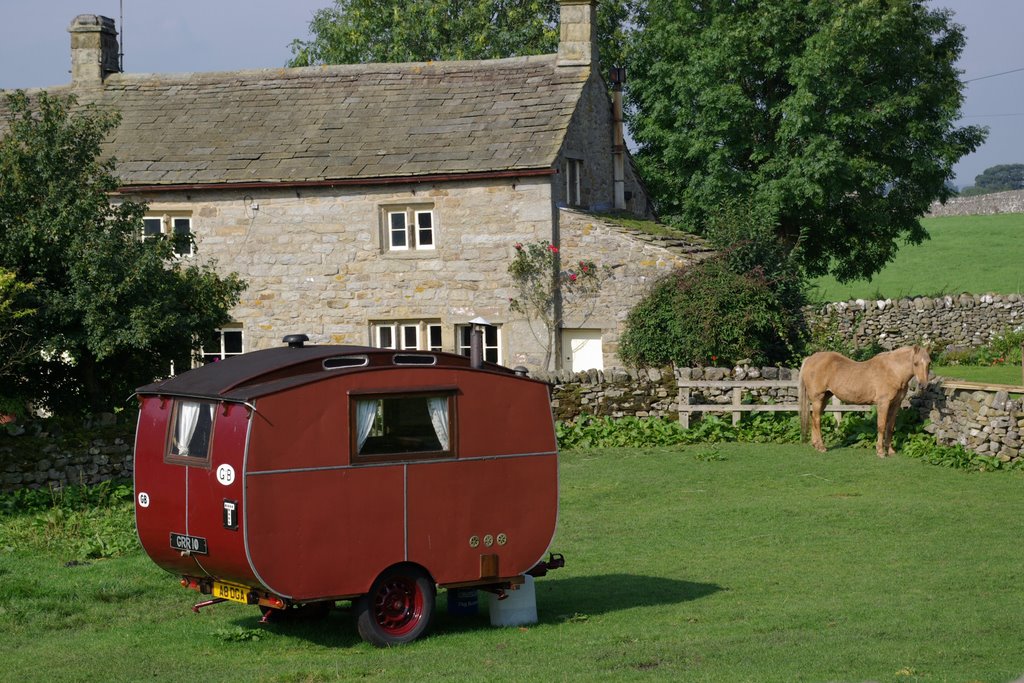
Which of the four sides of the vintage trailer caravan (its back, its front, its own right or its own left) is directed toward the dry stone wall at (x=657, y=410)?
front

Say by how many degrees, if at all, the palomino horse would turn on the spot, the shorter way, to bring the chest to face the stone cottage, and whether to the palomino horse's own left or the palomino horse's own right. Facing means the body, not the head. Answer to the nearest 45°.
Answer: approximately 135° to the palomino horse's own left

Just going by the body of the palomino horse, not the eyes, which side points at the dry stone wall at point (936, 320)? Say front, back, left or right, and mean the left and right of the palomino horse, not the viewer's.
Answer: left

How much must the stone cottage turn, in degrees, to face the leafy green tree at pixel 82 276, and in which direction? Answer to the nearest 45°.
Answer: approximately 45° to its right

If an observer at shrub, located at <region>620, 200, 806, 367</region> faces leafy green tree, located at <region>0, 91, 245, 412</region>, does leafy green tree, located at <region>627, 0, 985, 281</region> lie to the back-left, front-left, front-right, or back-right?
back-right

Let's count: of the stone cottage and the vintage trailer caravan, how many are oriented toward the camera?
1

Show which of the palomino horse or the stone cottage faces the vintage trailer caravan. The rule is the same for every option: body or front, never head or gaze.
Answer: the stone cottage

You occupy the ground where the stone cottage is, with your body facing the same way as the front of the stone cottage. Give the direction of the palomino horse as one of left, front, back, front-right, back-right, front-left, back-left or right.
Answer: front-left

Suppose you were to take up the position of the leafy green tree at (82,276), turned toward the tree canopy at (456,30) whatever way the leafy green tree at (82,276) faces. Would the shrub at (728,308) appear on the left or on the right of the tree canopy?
right

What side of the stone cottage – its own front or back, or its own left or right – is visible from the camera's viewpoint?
front

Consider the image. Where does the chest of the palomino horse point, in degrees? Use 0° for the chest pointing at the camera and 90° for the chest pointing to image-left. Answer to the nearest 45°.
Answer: approximately 270°

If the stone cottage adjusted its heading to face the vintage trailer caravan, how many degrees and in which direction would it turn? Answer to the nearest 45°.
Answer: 0° — it already faces it

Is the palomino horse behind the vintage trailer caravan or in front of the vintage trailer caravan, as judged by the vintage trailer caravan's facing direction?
in front

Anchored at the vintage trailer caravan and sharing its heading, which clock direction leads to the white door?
The white door is roughly at 11 o'clock from the vintage trailer caravan.

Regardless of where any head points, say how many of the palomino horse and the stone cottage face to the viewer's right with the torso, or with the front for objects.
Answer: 1

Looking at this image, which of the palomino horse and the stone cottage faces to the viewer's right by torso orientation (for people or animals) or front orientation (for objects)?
the palomino horse

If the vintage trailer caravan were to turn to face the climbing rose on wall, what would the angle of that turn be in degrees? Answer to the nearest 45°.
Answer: approximately 45° to its left

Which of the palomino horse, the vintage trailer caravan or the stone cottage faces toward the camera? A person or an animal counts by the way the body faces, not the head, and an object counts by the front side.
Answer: the stone cottage

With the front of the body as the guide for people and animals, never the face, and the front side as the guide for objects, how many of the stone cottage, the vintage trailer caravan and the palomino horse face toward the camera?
1

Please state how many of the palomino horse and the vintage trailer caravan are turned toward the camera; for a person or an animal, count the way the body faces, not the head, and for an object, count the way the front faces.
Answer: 0
